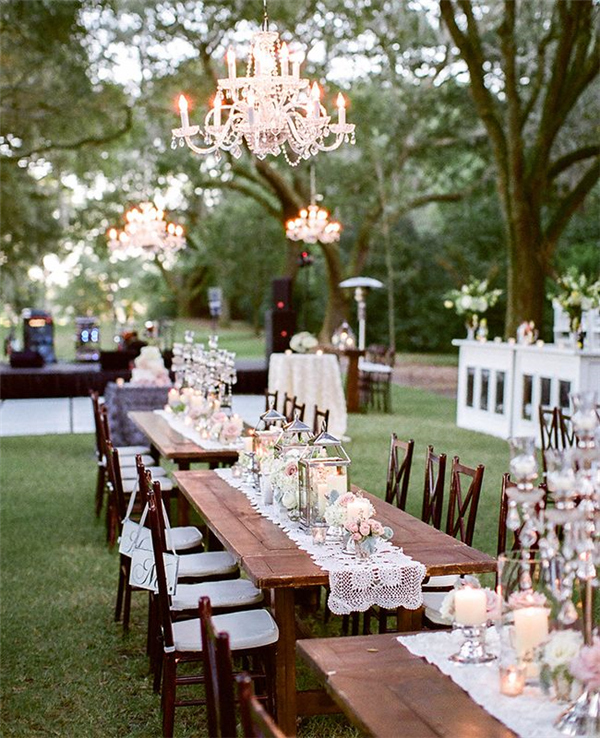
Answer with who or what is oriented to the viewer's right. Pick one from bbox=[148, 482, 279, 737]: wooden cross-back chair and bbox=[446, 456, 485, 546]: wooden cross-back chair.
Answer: bbox=[148, 482, 279, 737]: wooden cross-back chair

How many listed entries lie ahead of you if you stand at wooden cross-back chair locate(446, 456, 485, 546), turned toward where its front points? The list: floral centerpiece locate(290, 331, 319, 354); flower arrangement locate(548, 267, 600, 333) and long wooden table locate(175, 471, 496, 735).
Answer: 1

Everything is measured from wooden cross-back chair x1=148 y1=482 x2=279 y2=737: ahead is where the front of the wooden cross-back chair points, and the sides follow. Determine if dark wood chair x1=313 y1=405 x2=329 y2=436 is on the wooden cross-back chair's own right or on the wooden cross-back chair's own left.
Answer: on the wooden cross-back chair's own left

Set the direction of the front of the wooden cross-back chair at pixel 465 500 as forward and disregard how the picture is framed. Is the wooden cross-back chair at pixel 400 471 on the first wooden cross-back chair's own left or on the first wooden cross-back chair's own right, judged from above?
on the first wooden cross-back chair's own right

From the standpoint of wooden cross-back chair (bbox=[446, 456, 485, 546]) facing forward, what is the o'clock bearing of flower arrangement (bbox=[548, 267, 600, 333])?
The flower arrangement is roughly at 5 o'clock from the wooden cross-back chair.

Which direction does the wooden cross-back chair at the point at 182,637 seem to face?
to the viewer's right

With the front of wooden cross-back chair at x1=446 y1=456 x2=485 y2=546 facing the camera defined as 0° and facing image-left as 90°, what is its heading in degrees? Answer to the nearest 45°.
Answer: approximately 45°

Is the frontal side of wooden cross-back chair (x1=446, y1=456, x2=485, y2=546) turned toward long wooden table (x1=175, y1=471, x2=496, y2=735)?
yes

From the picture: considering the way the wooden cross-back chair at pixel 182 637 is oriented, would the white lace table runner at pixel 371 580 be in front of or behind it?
in front

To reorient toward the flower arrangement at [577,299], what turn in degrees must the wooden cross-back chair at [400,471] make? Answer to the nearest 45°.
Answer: approximately 135° to its right

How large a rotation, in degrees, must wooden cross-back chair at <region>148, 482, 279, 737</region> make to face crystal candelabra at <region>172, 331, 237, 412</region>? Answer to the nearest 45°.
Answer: approximately 90° to its left

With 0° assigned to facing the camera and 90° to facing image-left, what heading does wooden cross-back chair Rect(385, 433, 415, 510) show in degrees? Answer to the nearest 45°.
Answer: approximately 45°

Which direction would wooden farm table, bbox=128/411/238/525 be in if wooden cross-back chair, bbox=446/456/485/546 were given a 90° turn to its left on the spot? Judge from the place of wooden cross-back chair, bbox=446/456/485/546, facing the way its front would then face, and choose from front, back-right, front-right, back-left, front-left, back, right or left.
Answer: back

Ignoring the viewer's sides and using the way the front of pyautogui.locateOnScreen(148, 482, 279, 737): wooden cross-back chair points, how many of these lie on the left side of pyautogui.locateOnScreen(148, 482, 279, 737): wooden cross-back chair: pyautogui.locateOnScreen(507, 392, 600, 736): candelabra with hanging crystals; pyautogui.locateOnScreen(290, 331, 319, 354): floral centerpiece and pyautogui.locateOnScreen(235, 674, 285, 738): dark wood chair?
1

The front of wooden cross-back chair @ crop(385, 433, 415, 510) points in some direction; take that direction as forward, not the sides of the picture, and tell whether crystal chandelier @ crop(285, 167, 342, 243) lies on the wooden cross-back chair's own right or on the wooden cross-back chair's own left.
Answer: on the wooden cross-back chair's own right

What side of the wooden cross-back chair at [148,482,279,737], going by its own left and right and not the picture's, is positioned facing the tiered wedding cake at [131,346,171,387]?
left
